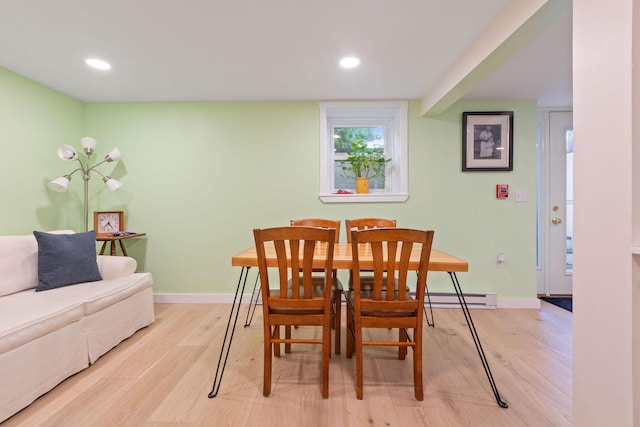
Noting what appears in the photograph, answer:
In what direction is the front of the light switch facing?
toward the camera

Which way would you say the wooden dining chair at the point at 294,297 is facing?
away from the camera

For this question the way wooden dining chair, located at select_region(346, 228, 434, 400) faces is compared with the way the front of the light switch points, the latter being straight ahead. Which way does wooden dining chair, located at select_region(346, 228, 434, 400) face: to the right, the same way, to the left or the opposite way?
the opposite way

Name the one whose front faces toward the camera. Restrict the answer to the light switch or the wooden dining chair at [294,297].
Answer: the light switch

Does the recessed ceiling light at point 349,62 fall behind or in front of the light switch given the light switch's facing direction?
in front

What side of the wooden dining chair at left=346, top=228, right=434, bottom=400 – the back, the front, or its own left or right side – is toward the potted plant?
front

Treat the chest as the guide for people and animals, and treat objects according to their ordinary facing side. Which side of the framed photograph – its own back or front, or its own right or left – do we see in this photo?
front

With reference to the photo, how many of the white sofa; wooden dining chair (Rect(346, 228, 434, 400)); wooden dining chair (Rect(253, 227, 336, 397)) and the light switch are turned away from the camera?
2

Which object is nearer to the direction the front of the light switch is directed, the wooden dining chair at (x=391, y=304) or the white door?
the wooden dining chair

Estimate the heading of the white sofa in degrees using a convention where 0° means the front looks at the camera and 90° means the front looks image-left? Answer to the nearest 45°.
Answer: approximately 315°

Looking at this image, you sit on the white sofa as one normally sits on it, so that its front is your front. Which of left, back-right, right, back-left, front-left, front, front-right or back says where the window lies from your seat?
front-left

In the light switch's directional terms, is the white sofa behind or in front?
in front

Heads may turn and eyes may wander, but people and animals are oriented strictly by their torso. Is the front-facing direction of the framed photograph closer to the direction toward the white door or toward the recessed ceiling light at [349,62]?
the recessed ceiling light

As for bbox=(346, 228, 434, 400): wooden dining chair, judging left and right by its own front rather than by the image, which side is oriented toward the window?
front

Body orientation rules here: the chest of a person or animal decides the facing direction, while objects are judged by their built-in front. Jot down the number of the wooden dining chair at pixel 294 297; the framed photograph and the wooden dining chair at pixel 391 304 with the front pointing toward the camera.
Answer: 1

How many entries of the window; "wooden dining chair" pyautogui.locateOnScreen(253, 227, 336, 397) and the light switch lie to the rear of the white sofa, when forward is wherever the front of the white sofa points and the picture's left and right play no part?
0

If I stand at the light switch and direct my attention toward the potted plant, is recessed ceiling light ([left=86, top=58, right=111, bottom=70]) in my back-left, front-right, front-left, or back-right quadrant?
front-left

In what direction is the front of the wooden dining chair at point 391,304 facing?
away from the camera
